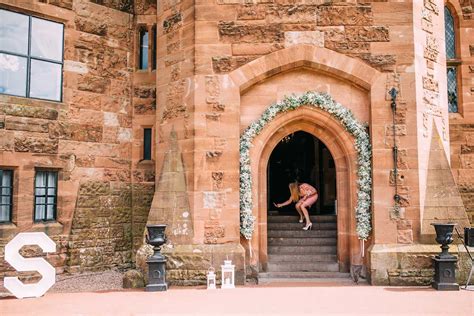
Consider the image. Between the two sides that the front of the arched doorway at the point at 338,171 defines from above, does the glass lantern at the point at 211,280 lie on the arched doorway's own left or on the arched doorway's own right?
on the arched doorway's own right

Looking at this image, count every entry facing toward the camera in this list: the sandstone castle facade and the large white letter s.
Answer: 2

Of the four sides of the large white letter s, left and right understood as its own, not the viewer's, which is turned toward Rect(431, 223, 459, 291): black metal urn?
left

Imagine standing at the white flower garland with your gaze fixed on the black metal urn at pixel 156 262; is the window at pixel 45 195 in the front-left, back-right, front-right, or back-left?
front-right

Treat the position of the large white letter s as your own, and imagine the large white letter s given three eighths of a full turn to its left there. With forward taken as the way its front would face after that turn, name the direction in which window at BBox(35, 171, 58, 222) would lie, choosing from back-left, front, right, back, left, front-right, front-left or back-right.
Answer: front-left

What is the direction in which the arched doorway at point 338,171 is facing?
toward the camera

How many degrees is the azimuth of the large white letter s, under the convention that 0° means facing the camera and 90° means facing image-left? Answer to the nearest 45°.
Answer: approximately 0°

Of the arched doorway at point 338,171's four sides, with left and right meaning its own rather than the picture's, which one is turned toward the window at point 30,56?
right

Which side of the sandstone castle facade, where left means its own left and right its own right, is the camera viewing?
front
